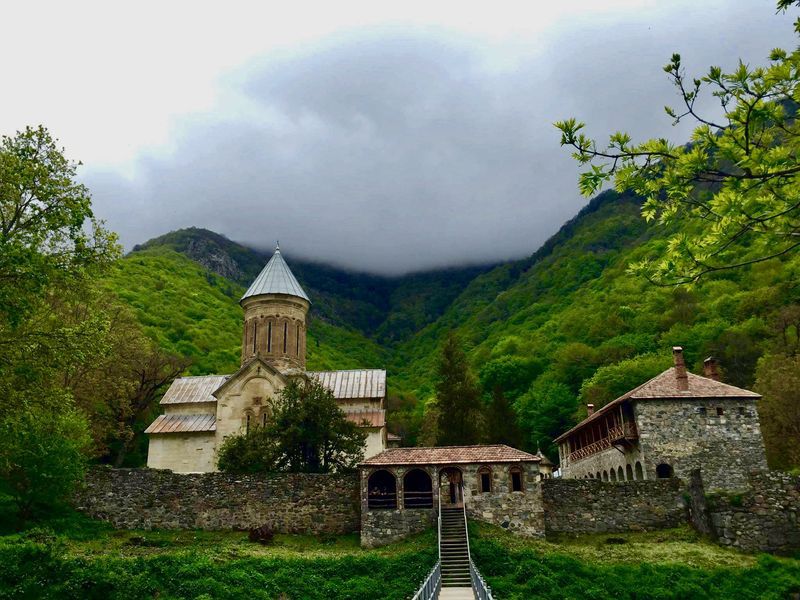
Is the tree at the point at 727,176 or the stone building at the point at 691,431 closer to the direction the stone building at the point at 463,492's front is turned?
the tree

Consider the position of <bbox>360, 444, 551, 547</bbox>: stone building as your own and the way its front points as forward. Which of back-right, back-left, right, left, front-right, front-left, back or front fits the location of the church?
back-right

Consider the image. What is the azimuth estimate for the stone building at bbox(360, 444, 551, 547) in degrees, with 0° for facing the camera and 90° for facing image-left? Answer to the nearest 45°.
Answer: approximately 0°

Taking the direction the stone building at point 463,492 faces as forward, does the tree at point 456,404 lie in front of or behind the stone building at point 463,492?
behind

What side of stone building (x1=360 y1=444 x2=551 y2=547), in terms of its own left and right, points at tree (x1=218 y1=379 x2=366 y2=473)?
right

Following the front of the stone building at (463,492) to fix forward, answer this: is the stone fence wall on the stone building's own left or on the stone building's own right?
on the stone building's own right

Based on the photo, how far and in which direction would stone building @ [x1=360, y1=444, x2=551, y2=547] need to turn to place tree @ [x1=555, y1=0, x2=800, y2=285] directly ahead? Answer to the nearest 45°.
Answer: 0° — it already faces it
